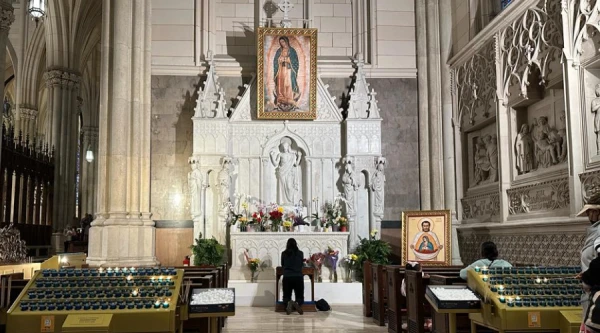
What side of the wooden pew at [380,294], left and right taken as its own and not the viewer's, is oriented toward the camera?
back

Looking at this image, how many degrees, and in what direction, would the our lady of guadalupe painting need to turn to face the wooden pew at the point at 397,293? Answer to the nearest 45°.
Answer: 0° — it already faces it

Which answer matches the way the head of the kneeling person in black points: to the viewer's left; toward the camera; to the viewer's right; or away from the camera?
away from the camera

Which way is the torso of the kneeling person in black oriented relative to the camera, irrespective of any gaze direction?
away from the camera

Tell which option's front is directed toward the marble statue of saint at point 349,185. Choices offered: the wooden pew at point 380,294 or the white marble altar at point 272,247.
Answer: the wooden pew

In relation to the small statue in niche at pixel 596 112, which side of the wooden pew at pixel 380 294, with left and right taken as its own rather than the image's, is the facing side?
right

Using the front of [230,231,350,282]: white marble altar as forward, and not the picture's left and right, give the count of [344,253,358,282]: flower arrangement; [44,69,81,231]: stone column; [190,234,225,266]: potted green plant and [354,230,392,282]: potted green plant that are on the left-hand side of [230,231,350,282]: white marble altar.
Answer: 2

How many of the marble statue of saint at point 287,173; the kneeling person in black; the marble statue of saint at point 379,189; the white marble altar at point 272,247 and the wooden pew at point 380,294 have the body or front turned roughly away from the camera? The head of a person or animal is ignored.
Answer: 2

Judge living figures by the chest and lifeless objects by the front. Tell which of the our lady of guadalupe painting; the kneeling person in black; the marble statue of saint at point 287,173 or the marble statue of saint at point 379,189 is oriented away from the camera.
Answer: the kneeling person in black
